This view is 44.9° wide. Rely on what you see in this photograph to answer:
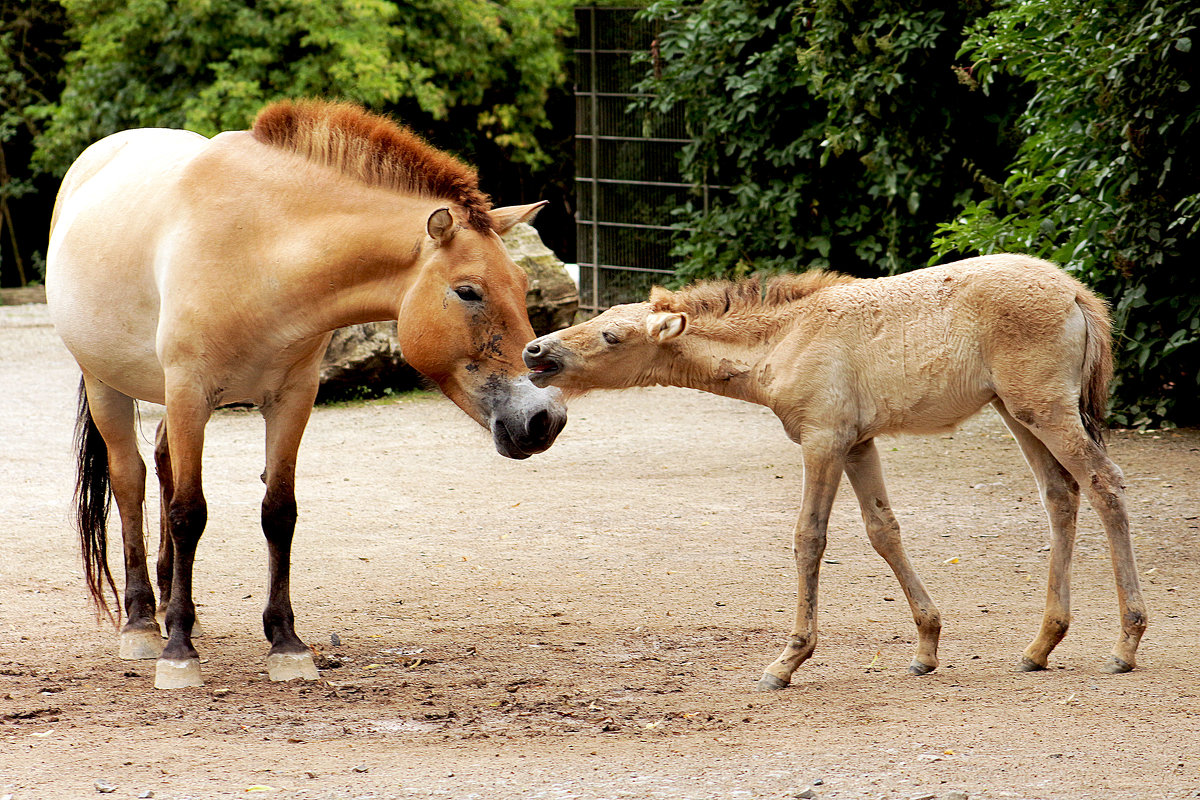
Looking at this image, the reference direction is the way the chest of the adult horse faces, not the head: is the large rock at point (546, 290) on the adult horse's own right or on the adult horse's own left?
on the adult horse's own left

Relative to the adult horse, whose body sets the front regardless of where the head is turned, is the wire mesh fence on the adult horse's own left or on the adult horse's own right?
on the adult horse's own left

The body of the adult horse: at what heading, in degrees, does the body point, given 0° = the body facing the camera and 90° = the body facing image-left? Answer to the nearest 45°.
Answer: approximately 315°
